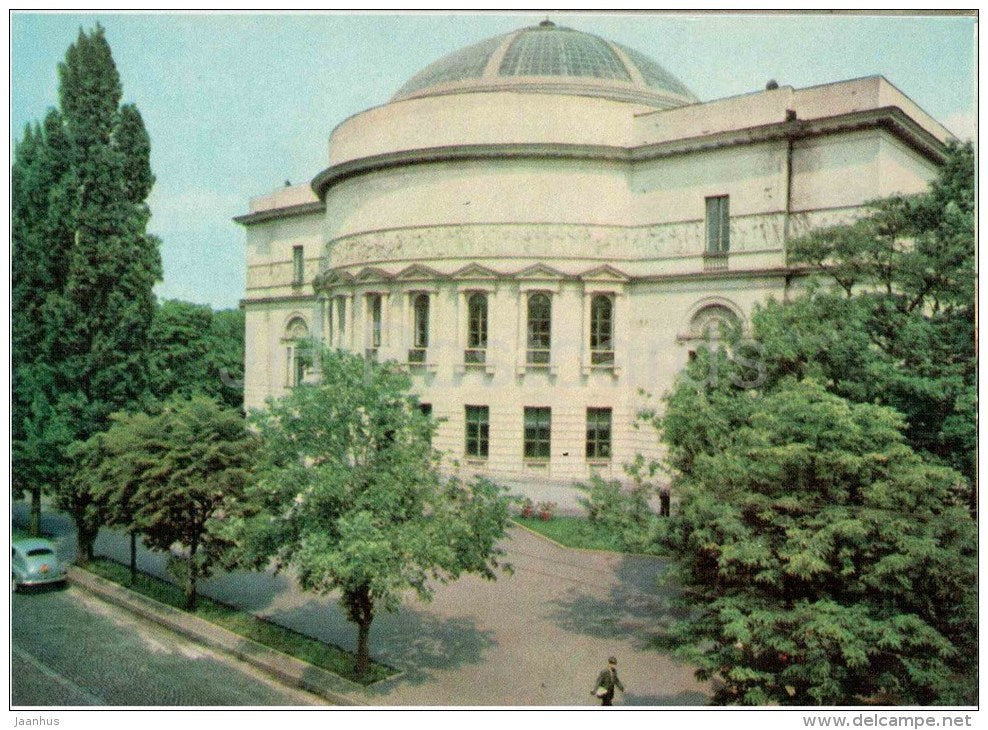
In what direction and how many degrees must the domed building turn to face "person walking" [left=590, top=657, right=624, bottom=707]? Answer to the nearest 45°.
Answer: approximately 45° to its left

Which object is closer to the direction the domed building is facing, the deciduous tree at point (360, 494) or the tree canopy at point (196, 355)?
the deciduous tree

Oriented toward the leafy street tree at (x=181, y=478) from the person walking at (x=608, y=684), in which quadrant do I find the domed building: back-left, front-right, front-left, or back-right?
front-right

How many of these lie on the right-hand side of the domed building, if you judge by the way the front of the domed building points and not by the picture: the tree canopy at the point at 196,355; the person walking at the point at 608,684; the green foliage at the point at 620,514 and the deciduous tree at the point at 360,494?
1

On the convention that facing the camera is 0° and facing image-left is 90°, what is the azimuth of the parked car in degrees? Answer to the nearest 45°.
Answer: approximately 135°

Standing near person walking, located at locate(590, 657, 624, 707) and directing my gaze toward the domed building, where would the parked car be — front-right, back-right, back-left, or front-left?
front-left

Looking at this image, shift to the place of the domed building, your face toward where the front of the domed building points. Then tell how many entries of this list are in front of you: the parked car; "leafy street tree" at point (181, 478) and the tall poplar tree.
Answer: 3

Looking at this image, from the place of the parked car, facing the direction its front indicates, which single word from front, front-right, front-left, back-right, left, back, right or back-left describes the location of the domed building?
front-right

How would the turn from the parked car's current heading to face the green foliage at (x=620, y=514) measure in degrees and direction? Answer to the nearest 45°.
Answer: approximately 90° to its right

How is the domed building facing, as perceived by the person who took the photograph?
facing the viewer and to the left of the viewer

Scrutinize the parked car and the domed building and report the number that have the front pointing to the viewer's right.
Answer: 0

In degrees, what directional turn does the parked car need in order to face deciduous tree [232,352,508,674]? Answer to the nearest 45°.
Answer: approximately 180°
